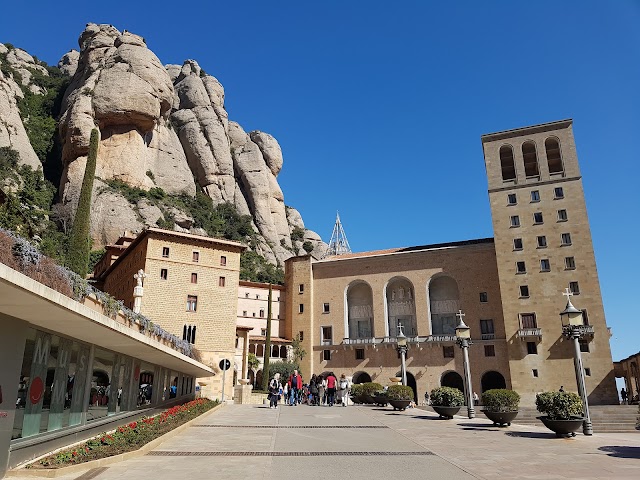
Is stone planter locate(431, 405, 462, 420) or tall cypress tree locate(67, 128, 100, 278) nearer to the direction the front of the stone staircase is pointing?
the stone planter

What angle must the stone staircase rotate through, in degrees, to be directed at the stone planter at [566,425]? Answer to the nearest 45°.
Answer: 0° — it already faces it

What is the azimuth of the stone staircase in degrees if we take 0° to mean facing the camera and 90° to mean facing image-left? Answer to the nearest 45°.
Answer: approximately 0°
